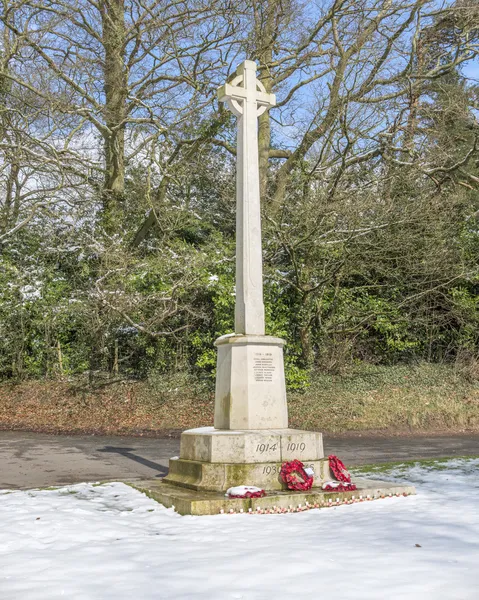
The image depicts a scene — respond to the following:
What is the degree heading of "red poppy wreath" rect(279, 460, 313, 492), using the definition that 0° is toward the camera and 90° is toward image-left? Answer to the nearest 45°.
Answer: approximately 0°
